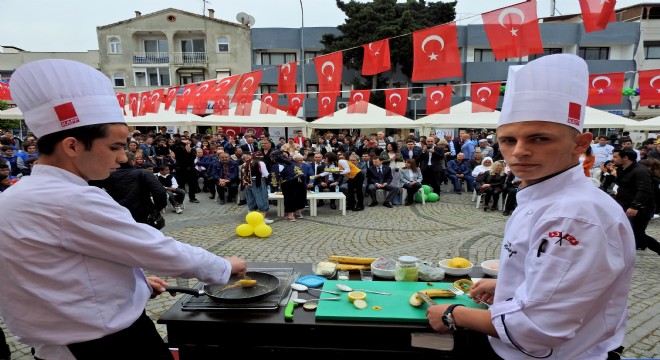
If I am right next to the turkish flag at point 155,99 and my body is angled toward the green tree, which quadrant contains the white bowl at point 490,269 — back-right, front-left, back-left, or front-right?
back-right

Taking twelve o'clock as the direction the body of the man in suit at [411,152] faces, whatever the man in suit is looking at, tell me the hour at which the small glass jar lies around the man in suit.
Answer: The small glass jar is roughly at 12 o'clock from the man in suit.

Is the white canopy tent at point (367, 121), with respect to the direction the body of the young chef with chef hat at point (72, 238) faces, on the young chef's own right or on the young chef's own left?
on the young chef's own left

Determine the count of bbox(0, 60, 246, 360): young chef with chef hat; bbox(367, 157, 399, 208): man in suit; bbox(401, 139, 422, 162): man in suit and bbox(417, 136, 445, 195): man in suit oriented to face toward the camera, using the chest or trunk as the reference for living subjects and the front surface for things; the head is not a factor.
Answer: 3

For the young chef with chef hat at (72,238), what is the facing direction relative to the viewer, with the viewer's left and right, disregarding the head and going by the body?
facing to the right of the viewer

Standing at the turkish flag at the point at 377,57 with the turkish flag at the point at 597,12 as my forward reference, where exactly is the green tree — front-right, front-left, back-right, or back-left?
back-left

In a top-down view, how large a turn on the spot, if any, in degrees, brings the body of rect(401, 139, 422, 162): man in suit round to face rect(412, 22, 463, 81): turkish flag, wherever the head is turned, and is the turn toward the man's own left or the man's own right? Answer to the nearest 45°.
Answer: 0° — they already face it

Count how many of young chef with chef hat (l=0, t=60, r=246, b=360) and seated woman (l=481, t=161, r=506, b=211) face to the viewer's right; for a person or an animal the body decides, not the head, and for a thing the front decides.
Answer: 1

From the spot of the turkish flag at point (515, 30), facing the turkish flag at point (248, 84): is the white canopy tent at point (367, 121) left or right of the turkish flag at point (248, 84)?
right
